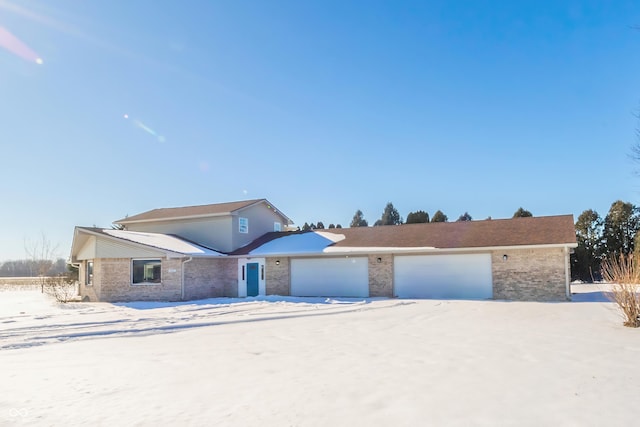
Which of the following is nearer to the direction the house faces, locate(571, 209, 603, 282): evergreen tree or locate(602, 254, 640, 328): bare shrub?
the bare shrub

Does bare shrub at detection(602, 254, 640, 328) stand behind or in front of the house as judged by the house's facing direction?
in front

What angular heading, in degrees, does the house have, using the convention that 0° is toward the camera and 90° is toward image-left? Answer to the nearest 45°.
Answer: approximately 0°

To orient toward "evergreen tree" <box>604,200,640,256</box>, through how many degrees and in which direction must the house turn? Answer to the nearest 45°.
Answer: approximately 135° to its left

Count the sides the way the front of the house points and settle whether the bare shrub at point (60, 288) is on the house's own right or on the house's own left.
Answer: on the house's own right

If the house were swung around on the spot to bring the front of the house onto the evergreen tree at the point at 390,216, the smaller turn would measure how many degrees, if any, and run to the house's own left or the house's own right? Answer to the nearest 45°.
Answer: approximately 180°

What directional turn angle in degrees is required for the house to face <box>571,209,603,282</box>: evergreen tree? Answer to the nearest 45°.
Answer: approximately 135° to its left
